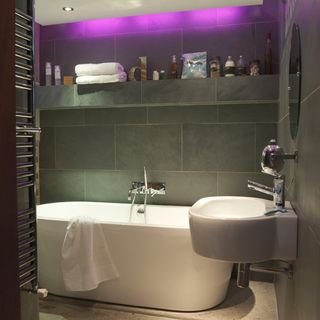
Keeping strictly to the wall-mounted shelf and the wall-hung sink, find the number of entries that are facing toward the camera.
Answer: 1

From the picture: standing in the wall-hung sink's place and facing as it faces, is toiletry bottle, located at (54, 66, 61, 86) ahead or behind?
ahead

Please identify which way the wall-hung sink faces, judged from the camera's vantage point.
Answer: facing to the left of the viewer

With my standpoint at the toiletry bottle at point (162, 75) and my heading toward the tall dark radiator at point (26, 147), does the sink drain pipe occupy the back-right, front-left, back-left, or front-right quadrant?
front-left

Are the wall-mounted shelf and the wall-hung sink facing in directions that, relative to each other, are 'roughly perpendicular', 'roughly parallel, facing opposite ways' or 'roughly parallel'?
roughly perpendicular

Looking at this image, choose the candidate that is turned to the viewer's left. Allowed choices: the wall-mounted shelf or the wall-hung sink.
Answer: the wall-hung sink

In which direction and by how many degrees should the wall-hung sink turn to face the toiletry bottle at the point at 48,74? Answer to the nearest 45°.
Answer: approximately 45° to its right

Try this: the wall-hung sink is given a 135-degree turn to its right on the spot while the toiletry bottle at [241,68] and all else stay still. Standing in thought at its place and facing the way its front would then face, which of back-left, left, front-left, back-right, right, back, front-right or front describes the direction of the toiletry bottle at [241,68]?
front-left

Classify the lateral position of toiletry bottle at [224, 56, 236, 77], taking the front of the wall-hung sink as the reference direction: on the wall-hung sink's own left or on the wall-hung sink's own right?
on the wall-hung sink's own right

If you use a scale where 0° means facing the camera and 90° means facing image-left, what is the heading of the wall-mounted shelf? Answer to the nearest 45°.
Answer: approximately 0°

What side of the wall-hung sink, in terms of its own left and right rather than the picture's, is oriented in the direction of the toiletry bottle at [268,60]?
right

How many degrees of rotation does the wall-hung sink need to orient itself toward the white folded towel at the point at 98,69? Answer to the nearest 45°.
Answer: approximately 45° to its right

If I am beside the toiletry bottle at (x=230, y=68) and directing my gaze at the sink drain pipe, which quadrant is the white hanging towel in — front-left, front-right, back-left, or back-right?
front-right

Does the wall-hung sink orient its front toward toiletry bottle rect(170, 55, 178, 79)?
no

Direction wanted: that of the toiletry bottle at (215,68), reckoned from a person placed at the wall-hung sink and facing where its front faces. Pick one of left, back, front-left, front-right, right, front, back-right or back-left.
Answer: right
